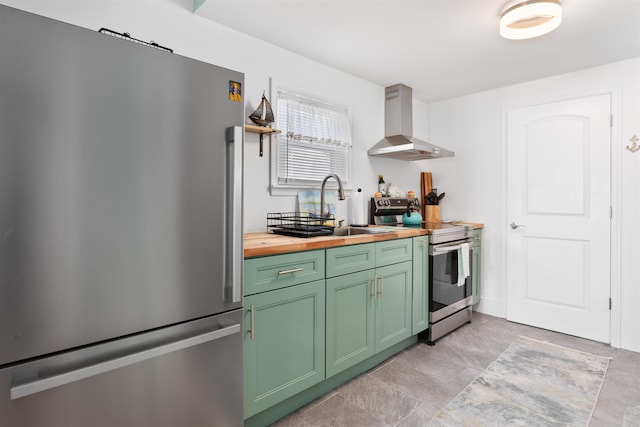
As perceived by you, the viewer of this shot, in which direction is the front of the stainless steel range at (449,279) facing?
facing the viewer and to the right of the viewer

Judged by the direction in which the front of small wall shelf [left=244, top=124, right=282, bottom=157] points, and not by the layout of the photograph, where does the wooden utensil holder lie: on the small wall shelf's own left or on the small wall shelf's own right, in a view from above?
on the small wall shelf's own left

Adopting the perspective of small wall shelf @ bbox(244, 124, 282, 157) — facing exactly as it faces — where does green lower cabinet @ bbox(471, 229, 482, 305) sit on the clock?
The green lower cabinet is roughly at 10 o'clock from the small wall shelf.

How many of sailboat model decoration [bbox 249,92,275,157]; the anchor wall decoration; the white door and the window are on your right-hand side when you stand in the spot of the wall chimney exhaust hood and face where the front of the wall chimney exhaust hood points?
2

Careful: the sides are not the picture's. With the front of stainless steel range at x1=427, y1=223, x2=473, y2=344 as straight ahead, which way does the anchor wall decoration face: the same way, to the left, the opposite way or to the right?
to the right

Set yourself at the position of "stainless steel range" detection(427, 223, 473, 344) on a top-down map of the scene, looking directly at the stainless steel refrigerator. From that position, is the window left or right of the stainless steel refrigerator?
right

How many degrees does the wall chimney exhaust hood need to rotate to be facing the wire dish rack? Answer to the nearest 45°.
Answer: approximately 90° to its right

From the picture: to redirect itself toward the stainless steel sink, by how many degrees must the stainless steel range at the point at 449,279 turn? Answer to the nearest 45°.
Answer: approximately 90° to its right

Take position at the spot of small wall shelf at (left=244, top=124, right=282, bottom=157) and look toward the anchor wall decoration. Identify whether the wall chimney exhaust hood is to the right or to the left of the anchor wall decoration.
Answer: left

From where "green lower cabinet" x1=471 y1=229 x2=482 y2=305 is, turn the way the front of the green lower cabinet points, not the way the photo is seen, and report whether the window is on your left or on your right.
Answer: on your right

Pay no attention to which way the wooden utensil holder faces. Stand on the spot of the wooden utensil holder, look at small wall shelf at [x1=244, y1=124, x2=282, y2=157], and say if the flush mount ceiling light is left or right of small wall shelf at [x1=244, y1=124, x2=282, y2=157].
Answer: left

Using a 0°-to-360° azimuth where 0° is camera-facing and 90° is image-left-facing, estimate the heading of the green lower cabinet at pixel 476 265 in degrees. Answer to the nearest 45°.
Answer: approximately 315°

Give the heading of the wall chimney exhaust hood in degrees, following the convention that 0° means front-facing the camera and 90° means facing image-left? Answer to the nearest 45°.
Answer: approximately 315°

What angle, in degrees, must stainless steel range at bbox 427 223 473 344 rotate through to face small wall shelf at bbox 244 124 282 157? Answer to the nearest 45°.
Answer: approximately 90° to its right

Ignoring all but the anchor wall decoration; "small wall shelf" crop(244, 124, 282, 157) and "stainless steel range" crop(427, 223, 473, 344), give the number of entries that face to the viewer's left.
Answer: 0
